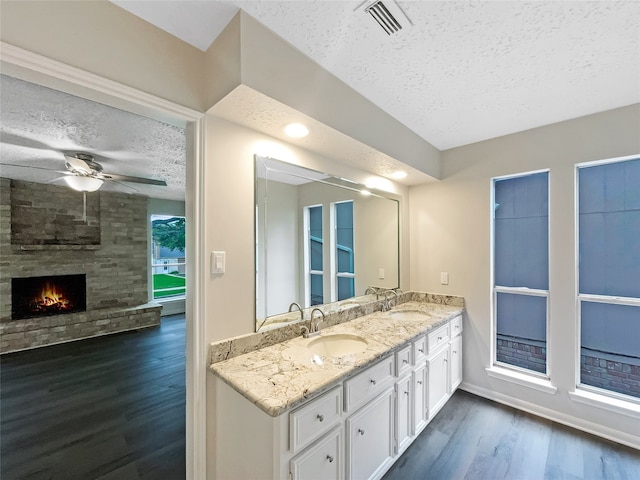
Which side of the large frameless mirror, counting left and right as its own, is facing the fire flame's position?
back

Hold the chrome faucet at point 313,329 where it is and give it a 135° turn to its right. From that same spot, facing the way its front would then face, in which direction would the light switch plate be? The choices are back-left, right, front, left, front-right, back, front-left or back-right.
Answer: front-left

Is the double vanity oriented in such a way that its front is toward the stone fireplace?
no

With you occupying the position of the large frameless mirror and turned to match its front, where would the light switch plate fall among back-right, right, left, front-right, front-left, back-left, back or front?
right

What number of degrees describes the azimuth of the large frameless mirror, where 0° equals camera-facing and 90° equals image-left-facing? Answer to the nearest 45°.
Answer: approximately 315°

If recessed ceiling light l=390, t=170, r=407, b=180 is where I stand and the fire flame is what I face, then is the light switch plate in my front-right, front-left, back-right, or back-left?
front-left

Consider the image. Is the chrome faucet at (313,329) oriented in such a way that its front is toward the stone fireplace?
no

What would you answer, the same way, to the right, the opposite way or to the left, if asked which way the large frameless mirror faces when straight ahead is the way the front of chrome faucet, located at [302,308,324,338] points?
the same way

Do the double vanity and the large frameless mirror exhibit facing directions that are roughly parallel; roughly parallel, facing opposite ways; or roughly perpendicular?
roughly parallel

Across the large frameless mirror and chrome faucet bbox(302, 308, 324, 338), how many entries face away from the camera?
0

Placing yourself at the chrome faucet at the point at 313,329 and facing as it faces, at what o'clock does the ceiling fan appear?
The ceiling fan is roughly at 5 o'clock from the chrome faucet.

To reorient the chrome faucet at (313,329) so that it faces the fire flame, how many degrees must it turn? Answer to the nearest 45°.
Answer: approximately 180°

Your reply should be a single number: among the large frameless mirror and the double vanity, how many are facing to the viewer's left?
0

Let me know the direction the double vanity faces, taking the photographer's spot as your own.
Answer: facing the viewer and to the right of the viewer
